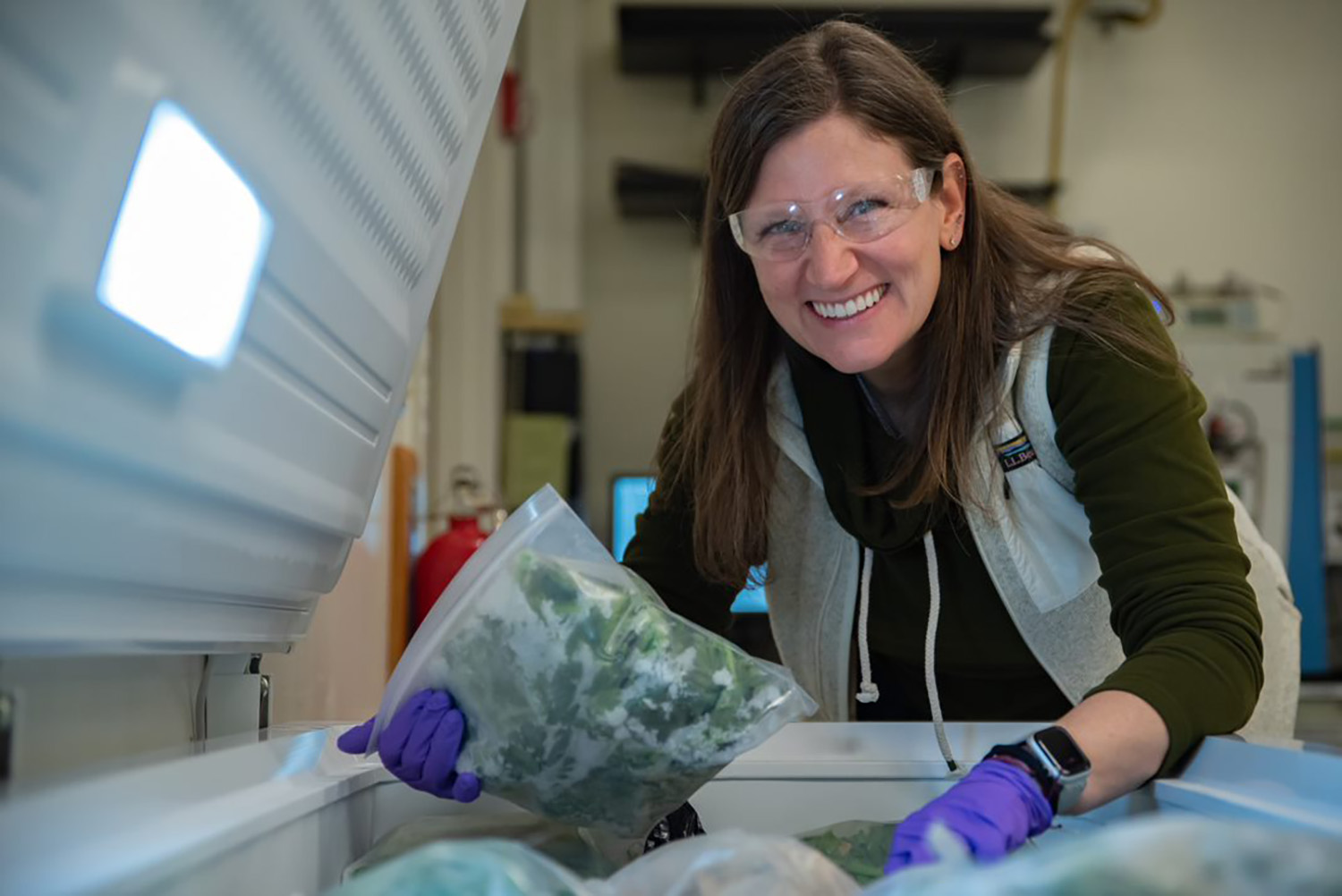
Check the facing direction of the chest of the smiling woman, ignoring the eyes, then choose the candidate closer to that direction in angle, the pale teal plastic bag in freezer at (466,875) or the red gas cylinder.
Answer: the pale teal plastic bag in freezer

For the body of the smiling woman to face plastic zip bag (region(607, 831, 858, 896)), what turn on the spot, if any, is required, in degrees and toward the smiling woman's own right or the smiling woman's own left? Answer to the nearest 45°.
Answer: approximately 45° to the smiling woman's own left

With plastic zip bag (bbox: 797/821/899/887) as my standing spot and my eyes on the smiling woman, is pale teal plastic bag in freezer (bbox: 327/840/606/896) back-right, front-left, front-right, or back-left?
back-left

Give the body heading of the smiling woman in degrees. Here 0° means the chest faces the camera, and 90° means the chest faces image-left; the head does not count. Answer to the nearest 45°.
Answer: approximately 45°

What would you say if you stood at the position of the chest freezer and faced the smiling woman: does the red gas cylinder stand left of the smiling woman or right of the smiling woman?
left

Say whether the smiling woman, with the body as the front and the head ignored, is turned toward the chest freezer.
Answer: yes

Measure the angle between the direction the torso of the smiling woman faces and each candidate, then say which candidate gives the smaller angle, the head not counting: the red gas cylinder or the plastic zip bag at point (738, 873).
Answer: the plastic zip bag
